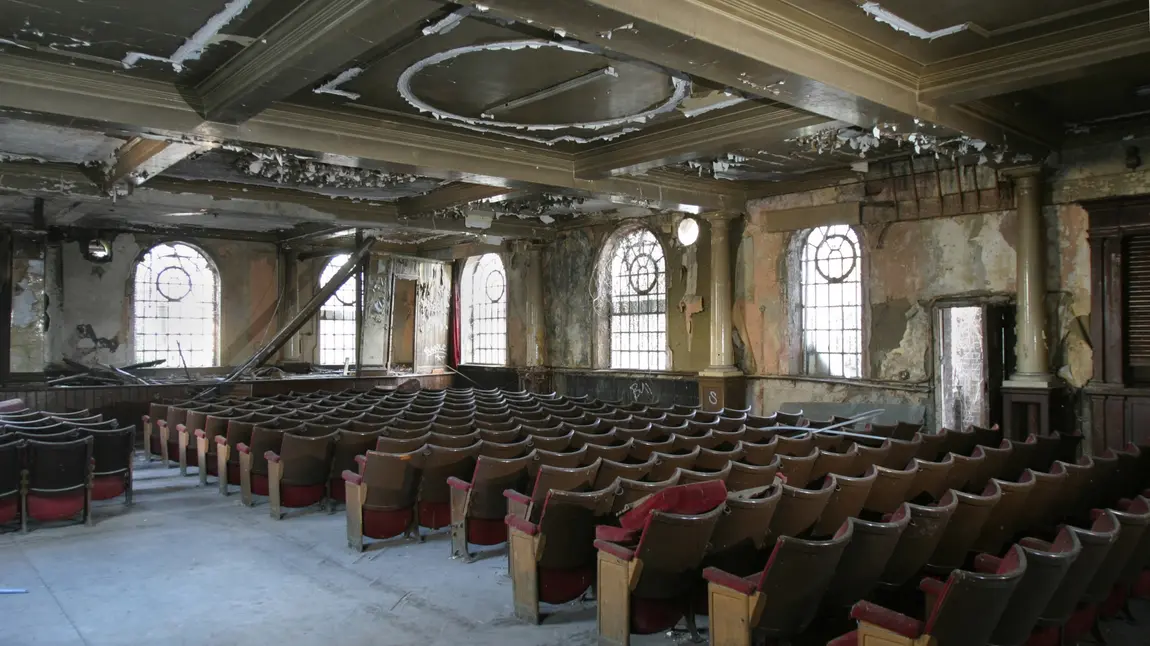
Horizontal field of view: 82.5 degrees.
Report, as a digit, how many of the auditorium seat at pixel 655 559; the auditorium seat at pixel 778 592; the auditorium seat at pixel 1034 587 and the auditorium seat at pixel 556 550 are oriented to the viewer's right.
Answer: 0

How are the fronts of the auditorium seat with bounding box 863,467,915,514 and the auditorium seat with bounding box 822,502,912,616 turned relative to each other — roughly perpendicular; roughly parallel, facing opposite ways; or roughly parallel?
roughly parallel

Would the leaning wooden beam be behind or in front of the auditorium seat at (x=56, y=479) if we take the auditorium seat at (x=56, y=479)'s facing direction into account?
in front

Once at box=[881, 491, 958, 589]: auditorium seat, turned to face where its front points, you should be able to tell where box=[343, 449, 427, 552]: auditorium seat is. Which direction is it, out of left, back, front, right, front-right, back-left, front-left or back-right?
front-left

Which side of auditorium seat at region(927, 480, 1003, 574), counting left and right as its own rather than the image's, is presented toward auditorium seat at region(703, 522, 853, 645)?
left

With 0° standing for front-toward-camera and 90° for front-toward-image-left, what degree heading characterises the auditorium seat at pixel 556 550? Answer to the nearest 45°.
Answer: approximately 135°

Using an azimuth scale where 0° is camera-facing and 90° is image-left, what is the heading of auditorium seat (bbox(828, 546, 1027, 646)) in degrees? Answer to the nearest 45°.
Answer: approximately 135°

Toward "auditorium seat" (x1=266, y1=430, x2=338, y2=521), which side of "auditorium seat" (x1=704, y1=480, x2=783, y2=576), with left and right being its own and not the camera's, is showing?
front

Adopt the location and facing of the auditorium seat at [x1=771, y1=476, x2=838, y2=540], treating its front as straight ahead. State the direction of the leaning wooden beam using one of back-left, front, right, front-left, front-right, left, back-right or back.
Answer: front

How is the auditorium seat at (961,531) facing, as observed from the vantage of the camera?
facing away from the viewer and to the left of the viewer

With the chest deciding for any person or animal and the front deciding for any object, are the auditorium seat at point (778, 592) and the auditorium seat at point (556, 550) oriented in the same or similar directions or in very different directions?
same or similar directions

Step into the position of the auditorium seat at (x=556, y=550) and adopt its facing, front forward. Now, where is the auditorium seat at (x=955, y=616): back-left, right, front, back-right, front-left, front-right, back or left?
back

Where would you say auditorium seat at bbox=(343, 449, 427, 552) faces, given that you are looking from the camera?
facing away from the viewer and to the left of the viewer

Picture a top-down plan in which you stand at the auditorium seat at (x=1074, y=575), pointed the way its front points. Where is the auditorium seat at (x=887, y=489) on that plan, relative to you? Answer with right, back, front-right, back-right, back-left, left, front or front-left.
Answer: front

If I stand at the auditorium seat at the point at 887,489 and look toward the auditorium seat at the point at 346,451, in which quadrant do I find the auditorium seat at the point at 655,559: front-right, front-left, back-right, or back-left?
front-left

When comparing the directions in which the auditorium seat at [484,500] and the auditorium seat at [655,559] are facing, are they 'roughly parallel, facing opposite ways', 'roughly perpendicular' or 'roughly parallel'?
roughly parallel

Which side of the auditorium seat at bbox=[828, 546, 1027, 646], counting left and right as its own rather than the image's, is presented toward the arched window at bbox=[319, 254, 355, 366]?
front

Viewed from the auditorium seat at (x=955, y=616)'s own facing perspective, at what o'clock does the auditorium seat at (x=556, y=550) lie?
the auditorium seat at (x=556, y=550) is roughly at 11 o'clock from the auditorium seat at (x=955, y=616).

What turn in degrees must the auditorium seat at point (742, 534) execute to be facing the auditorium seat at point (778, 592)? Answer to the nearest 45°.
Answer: approximately 135° to its left
